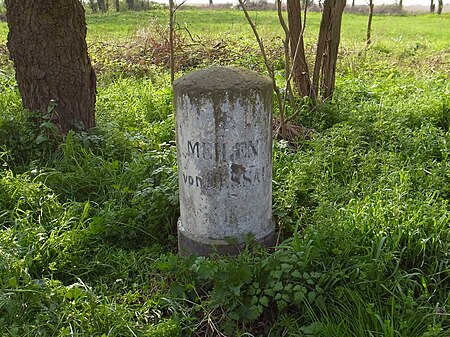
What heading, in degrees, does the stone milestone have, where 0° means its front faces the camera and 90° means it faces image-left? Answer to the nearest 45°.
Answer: approximately 0°

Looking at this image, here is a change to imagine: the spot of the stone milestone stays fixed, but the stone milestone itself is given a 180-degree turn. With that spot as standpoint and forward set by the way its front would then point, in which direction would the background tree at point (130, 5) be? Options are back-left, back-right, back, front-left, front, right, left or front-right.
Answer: front
